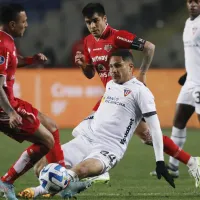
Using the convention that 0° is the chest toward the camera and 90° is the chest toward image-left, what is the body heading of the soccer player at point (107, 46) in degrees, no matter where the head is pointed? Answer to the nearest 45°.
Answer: approximately 45°

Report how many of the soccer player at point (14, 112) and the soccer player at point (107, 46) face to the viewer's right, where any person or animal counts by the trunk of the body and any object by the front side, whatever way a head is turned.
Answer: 1

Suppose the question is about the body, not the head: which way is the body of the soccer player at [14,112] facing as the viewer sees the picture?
to the viewer's right

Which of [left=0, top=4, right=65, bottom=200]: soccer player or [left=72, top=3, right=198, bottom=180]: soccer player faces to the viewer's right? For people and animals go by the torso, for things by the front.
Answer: [left=0, top=4, right=65, bottom=200]: soccer player

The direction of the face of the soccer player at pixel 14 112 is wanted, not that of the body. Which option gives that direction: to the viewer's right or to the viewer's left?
to the viewer's right

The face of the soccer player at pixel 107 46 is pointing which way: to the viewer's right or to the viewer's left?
to the viewer's left
